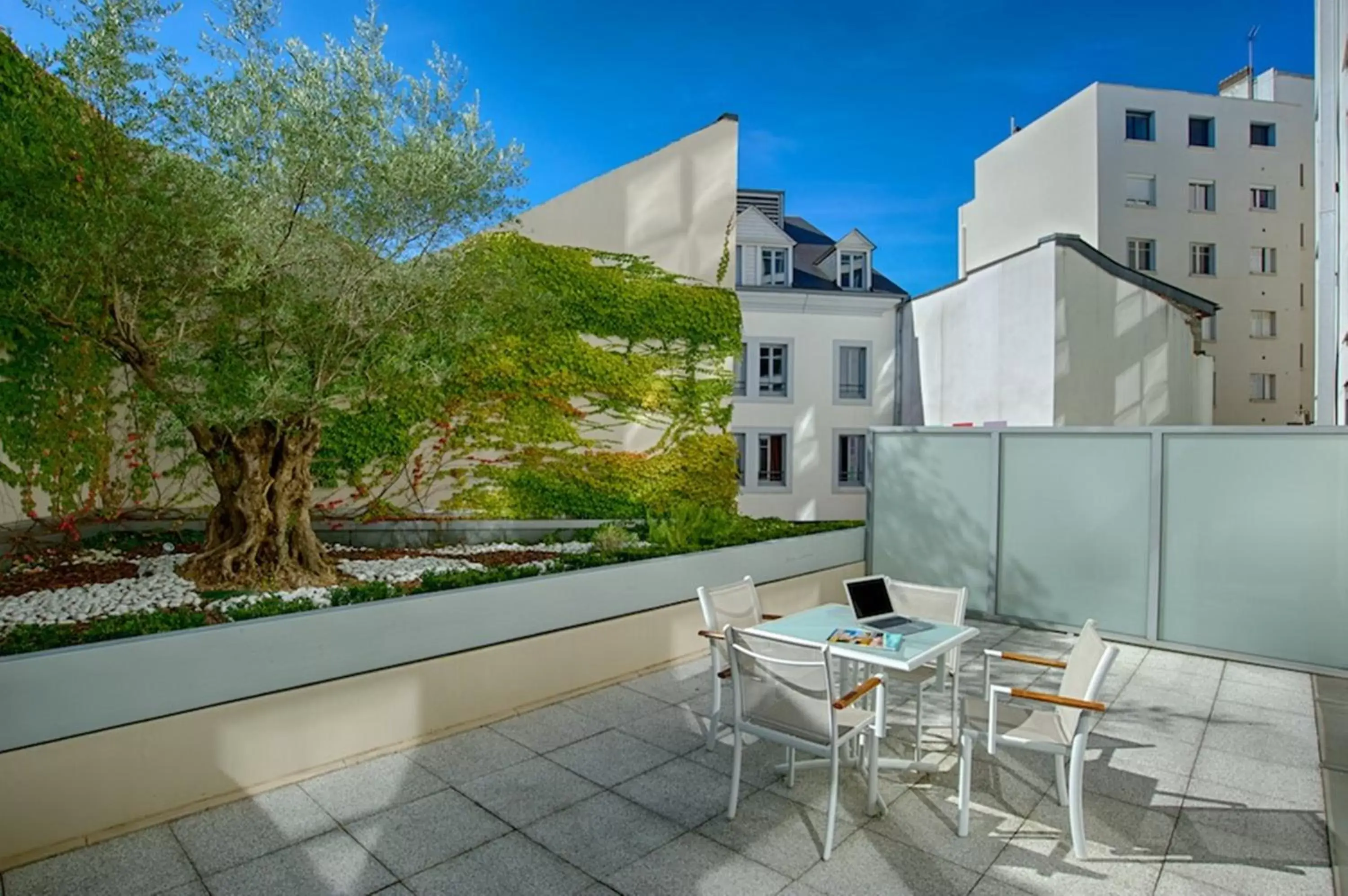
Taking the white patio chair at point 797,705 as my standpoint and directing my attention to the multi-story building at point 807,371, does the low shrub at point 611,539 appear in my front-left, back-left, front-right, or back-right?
front-left

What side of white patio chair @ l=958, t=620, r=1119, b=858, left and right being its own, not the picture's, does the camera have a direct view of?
left

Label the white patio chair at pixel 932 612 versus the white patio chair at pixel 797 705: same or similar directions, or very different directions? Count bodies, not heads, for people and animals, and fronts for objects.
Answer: very different directions

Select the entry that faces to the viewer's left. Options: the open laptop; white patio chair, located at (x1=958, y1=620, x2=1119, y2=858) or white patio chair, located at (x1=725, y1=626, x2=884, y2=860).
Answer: white patio chair, located at (x1=958, y1=620, x2=1119, y2=858)

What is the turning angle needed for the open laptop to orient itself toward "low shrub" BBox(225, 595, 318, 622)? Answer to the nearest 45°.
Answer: approximately 135° to its right

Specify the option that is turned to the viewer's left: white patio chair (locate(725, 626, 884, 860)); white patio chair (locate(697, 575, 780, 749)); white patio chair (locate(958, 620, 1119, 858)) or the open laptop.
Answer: white patio chair (locate(958, 620, 1119, 858))

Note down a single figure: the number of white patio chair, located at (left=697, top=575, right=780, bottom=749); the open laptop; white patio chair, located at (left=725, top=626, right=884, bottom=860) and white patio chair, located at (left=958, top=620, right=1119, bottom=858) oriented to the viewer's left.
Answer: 1

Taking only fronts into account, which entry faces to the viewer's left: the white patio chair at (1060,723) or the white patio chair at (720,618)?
the white patio chair at (1060,723)

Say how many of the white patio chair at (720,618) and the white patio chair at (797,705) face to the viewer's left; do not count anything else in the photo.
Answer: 0

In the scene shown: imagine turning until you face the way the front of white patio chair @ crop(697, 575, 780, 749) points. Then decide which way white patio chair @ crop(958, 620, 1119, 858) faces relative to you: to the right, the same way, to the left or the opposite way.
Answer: the opposite way

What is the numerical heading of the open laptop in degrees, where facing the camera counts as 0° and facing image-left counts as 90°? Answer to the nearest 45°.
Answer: approximately 315°

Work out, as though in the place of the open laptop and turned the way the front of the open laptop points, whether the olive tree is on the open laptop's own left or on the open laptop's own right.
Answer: on the open laptop's own right

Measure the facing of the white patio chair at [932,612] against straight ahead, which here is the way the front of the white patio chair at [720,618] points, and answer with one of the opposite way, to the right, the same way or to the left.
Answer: to the right

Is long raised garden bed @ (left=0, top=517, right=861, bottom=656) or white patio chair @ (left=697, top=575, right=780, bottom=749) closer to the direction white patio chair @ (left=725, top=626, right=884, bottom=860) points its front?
the white patio chair

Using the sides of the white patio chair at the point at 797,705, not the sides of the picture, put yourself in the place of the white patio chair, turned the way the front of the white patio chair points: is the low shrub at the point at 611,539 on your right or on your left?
on your left
